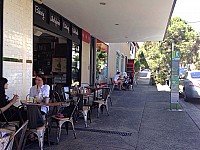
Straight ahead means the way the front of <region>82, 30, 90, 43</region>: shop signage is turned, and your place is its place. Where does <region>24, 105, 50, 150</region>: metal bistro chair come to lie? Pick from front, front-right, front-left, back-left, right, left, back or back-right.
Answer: front-right

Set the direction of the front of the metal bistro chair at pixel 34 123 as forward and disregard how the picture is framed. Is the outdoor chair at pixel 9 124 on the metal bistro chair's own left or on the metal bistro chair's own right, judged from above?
on the metal bistro chair's own left

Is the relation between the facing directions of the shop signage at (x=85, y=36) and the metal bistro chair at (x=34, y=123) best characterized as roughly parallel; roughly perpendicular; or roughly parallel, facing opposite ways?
roughly perpendicular

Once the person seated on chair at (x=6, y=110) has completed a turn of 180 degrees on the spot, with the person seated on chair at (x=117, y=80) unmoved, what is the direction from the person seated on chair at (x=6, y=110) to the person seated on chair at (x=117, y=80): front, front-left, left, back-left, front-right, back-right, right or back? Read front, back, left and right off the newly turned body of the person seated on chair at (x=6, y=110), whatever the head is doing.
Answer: back-right

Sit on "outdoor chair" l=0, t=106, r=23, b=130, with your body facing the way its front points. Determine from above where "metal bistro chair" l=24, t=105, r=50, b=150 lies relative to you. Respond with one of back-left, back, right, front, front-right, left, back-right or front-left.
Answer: front-right

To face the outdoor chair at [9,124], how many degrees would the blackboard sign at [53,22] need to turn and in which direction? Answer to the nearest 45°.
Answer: approximately 45° to its right

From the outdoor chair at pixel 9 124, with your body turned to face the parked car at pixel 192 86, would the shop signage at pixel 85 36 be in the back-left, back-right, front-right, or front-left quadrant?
front-left

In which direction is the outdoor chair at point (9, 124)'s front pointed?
to the viewer's right

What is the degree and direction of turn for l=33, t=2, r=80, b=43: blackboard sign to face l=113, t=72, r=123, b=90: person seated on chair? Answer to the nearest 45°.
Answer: approximately 90° to its left

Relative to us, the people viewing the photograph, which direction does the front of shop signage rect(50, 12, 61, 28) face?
facing the viewer and to the right of the viewer

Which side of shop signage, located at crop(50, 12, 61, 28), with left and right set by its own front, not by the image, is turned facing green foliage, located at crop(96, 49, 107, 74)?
left

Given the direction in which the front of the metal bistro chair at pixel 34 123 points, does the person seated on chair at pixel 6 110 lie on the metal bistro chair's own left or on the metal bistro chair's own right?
on the metal bistro chair's own left

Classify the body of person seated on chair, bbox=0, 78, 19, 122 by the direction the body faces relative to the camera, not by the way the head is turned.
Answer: to the viewer's right
